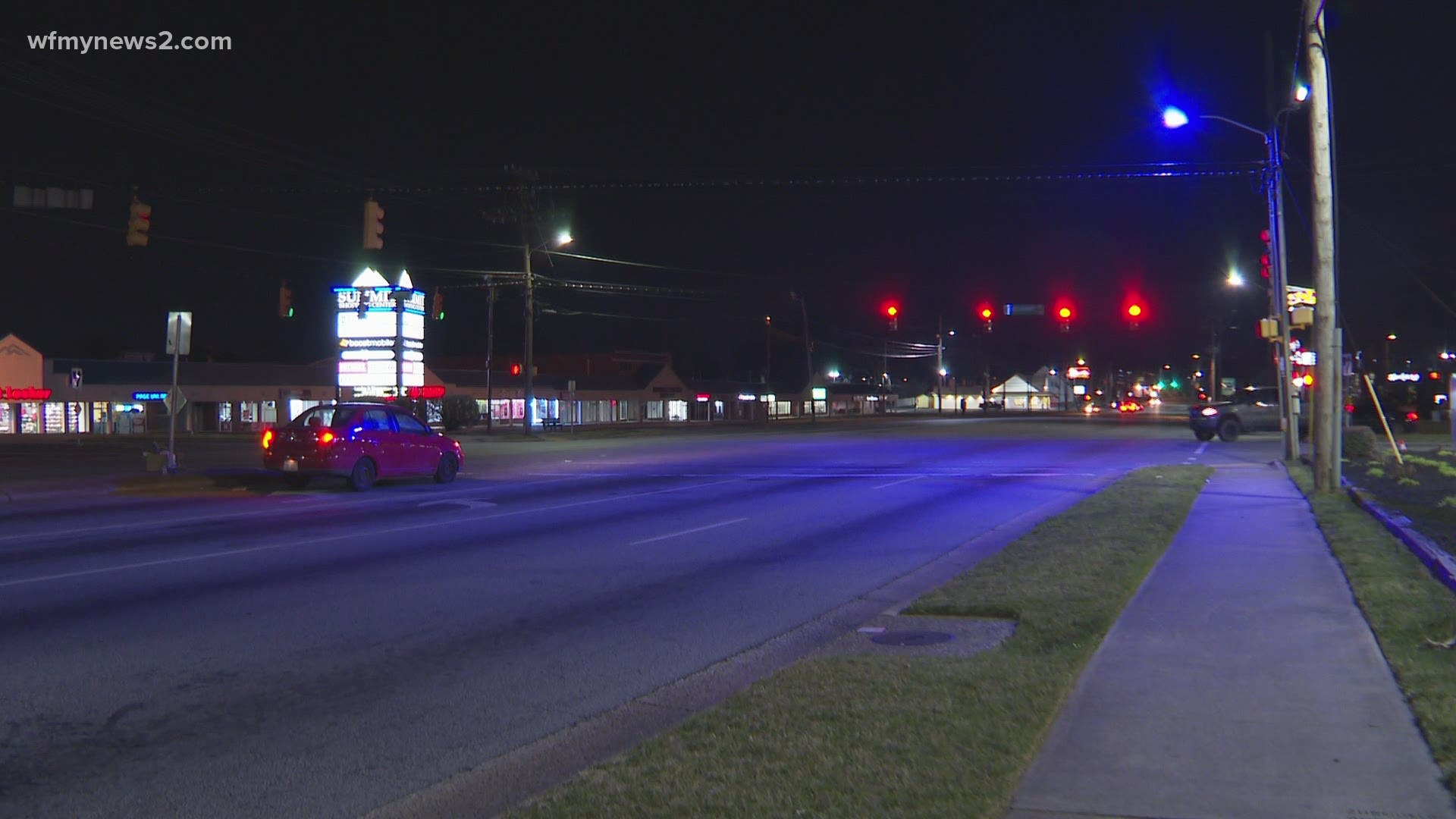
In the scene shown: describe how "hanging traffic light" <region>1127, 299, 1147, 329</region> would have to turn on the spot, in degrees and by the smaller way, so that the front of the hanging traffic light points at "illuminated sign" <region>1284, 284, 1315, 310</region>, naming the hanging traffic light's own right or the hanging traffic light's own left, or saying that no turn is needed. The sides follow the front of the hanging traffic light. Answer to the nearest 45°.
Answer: approximately 45° to the hanging traffic light's own left

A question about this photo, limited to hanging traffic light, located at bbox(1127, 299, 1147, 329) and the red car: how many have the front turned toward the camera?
1

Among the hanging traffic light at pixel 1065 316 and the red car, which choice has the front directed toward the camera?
the hanging traffic light

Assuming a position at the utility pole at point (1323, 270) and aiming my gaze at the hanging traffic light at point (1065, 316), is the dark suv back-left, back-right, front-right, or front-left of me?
front-right

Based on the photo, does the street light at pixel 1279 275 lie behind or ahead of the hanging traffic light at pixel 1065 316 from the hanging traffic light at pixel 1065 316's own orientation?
ahead

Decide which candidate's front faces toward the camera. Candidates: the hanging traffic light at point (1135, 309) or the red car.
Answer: the hanging traffic light

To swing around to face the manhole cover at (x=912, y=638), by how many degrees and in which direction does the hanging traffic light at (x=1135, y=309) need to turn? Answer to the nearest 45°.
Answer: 0° — it already faces it

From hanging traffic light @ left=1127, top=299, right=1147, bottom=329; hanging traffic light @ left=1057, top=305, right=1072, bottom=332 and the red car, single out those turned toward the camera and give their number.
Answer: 2

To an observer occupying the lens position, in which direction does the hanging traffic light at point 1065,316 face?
facing the viewer

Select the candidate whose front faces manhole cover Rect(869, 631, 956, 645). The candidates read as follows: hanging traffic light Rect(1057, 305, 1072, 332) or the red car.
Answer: the hanging traffic light

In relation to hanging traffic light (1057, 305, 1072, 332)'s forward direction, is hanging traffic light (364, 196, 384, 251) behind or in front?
in front

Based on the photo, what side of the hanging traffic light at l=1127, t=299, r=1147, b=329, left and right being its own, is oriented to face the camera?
front

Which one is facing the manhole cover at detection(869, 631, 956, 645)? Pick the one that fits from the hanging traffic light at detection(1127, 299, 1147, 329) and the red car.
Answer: the hanging traffic light

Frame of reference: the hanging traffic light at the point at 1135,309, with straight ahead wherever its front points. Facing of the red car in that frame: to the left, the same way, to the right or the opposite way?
the opposite way

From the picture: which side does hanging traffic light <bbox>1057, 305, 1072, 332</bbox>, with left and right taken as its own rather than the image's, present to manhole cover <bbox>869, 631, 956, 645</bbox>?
front

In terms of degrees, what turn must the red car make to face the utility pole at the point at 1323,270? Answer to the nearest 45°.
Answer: approximately 90° to its right

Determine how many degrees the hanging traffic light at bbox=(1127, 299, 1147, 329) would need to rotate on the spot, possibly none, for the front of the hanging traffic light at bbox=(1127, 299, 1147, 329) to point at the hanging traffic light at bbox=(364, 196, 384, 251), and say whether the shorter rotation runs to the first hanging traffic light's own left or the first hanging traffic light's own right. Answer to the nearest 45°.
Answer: approximately 45° to the first hanging traffic light's own right
